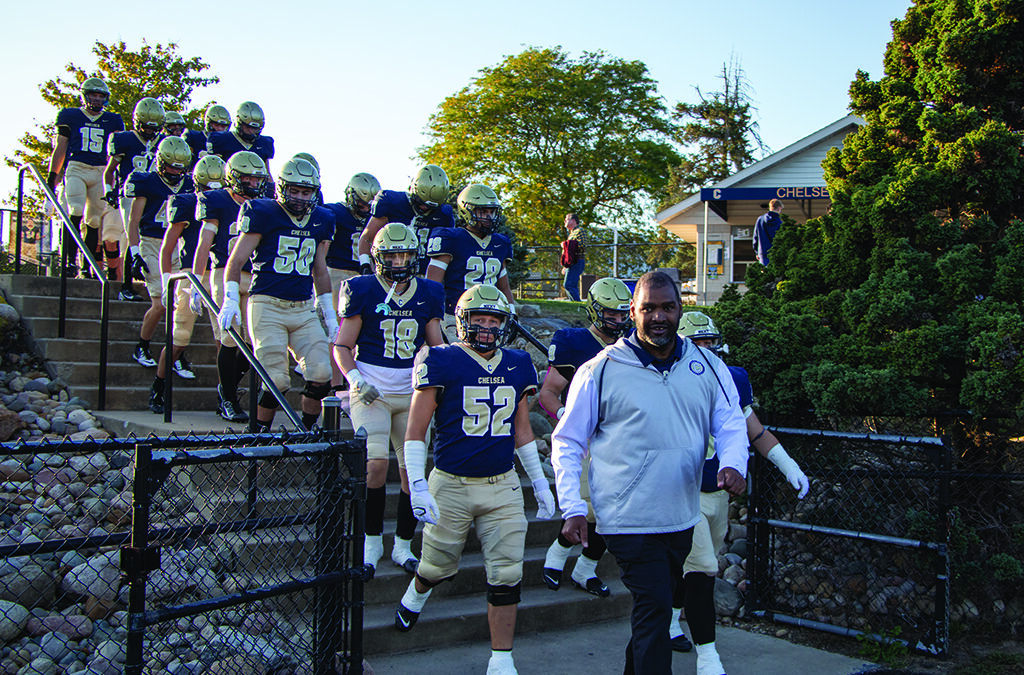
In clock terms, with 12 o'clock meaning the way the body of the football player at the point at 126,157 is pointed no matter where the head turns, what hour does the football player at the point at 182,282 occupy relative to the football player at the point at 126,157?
the football player at the point at 182,282 is roughly at 1 o'clock from the football player at the point at 126,157.

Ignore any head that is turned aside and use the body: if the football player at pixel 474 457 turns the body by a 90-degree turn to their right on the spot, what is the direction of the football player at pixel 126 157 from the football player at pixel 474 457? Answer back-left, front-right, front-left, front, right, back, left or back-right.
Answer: front-right

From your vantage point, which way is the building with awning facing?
toward the camera

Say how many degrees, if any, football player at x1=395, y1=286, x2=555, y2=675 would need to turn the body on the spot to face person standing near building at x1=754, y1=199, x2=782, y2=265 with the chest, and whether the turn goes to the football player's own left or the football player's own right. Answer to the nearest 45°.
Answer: approximately 135° to the football player's own left

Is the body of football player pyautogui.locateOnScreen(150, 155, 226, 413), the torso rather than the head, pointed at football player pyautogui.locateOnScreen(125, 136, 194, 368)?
no

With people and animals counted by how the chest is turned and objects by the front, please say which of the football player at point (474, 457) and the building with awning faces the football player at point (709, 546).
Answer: the building with awning

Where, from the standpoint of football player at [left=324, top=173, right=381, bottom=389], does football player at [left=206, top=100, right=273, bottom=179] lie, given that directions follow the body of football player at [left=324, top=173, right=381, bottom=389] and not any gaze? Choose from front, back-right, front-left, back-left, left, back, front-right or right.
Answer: back

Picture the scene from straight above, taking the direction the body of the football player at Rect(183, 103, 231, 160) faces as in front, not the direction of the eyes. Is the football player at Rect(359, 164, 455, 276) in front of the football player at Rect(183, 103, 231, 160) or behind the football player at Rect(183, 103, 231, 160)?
in front

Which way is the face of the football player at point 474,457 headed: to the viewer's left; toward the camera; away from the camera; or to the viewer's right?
toward the camera

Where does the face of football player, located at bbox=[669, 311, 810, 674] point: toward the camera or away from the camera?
toward the camera

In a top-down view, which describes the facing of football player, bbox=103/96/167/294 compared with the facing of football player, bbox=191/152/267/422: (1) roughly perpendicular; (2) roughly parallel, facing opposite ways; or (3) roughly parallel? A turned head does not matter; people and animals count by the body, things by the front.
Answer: roughly parallel

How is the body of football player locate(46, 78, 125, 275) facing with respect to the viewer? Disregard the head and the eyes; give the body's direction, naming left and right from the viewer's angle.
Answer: facing the viewer

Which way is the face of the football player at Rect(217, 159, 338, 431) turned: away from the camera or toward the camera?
toward the camera

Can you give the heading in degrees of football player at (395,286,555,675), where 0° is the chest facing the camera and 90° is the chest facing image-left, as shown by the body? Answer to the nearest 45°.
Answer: approximately 0°

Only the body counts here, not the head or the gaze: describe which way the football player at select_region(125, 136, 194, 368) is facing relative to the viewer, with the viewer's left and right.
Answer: facing the viewer and to the right of the viewer

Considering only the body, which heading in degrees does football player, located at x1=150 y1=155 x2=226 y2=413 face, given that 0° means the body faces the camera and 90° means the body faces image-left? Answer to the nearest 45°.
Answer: approximately 315°

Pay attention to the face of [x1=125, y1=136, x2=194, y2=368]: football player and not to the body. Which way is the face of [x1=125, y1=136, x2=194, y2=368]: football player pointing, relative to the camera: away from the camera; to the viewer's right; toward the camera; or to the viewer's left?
toward the camera

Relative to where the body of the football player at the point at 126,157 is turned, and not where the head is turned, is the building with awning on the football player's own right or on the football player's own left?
on the football player's own left
